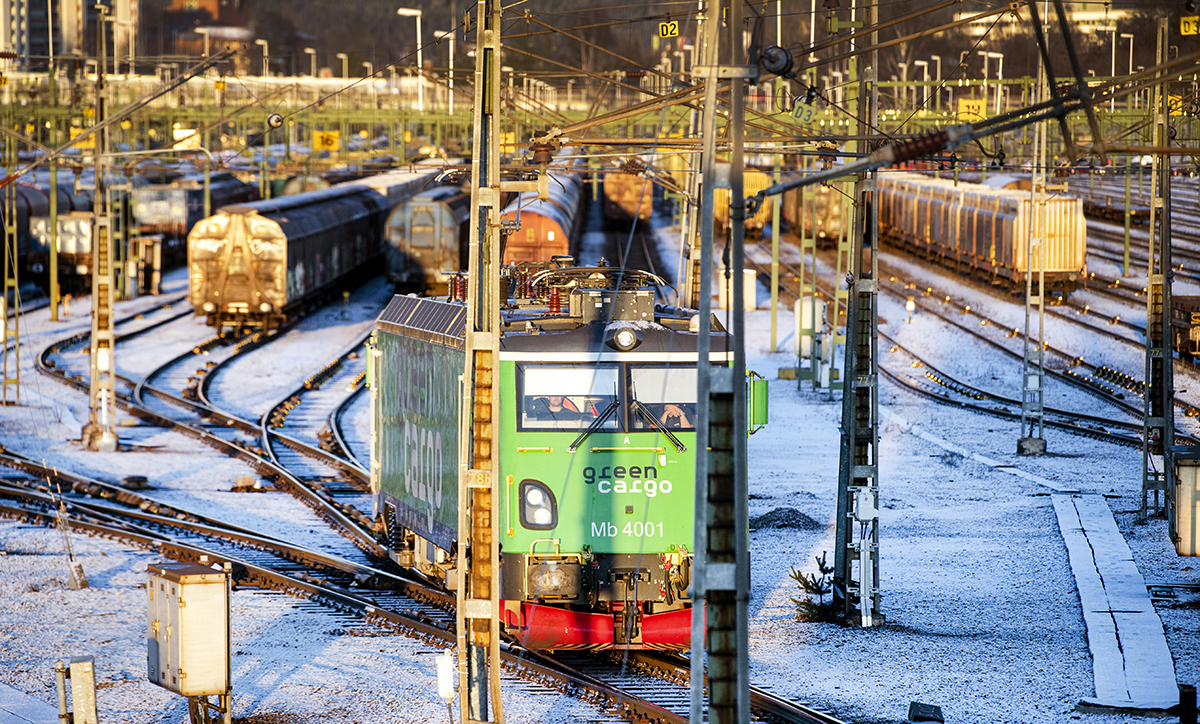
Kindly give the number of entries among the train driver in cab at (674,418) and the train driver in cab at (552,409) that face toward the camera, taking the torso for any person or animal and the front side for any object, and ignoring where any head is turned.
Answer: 2

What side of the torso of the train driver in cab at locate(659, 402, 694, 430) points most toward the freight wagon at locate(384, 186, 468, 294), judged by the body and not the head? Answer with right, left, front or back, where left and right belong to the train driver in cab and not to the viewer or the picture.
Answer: back

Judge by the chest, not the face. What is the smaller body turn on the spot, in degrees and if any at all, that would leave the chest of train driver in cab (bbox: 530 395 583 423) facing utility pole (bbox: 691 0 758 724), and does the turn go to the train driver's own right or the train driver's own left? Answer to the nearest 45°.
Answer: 0° — they already face it

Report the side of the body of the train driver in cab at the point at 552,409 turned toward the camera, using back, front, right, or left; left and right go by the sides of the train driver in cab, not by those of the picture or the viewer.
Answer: front

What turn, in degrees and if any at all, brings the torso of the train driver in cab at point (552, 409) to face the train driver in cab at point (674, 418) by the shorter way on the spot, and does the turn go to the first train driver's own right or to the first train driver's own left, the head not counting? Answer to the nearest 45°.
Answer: approximately 90° to the first train driver's own left

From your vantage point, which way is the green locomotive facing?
toward the camera

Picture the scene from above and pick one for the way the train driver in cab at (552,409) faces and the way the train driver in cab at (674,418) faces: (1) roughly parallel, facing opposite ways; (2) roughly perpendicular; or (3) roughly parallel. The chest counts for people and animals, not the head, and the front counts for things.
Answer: roughly parallel

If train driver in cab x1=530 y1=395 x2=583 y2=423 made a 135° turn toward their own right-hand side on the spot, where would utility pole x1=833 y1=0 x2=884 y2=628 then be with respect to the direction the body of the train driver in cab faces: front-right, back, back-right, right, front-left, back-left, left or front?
right

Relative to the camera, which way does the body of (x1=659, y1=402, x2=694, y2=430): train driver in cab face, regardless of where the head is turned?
toward the camera

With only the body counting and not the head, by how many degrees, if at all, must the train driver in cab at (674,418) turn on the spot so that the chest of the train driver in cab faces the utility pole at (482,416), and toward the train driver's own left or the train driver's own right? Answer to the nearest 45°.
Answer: approximately 45° to the train driver's own right

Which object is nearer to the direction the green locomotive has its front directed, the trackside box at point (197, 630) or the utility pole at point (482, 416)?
the utility pole

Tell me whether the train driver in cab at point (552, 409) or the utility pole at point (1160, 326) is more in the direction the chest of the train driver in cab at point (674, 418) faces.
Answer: the train driver in cab
